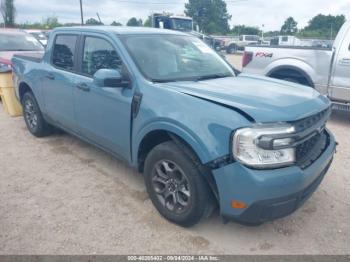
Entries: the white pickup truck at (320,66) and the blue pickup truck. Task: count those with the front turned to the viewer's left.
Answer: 0

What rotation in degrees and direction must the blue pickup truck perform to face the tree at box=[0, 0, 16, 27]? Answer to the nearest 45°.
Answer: approximately 180°

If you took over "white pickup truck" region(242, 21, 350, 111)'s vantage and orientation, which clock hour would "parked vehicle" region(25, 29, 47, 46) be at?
The parked vehicle is roughly at 7 o'clock from the white pickup truck.

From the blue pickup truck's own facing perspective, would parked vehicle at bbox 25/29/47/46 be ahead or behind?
behind

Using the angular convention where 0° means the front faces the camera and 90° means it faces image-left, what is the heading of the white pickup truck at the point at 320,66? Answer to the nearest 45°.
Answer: approximately 270°

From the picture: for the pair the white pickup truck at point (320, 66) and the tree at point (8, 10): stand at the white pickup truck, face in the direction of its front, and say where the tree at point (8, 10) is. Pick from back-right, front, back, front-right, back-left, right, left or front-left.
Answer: back-left

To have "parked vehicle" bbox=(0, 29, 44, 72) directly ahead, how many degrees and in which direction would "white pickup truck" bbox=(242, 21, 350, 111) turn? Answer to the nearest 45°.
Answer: approximately 180°

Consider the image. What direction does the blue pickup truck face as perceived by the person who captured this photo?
facing the viewer and to the right of the viewer

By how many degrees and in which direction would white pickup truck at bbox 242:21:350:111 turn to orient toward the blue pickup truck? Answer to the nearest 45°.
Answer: approximately 90° to its right
